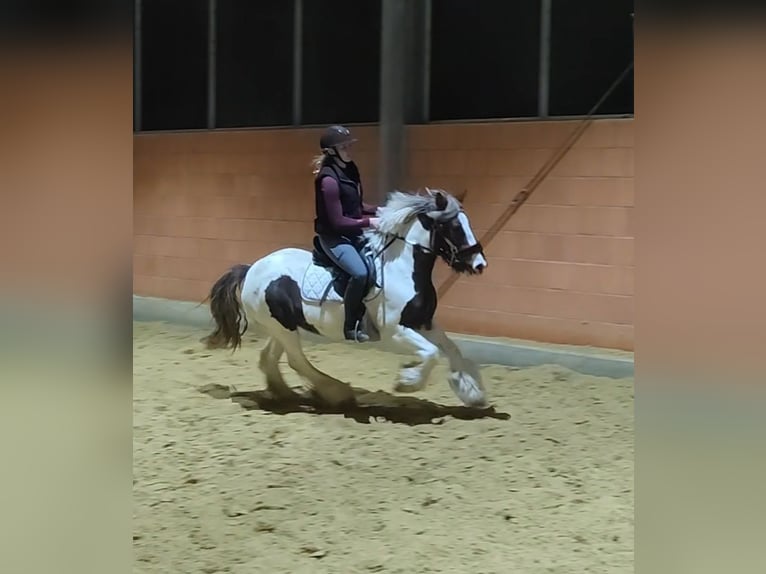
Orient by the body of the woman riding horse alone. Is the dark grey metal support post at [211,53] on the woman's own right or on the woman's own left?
on the woman's own left

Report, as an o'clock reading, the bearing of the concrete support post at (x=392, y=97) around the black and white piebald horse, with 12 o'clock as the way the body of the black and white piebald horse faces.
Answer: The concrete support post is roughly at 9 o'clock from the black and white piebald horse.

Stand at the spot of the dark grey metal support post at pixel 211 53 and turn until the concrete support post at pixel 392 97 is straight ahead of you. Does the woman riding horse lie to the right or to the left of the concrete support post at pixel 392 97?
right

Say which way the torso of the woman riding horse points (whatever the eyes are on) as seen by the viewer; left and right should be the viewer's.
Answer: facing to the right of the viewer

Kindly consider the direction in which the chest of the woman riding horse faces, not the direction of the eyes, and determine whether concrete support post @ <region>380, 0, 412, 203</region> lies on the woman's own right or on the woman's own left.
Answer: on the woman's own left

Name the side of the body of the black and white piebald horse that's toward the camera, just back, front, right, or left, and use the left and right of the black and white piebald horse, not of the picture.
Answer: right
